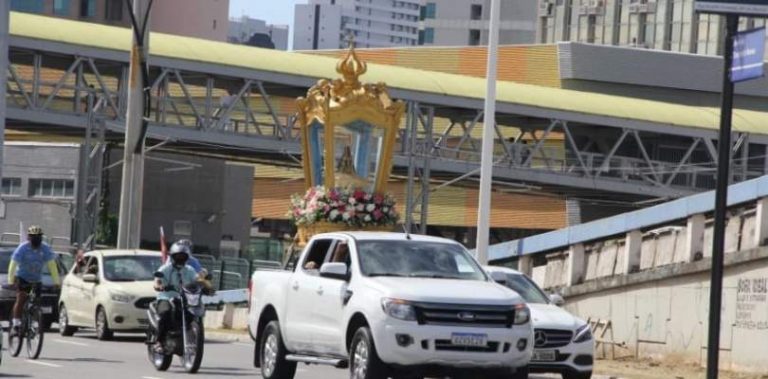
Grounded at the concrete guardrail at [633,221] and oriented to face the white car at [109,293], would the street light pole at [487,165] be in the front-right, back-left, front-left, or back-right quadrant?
front-right

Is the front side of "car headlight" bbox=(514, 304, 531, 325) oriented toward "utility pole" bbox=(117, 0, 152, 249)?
no

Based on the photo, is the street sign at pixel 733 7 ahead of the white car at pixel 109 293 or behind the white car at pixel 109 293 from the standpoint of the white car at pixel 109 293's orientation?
ahead

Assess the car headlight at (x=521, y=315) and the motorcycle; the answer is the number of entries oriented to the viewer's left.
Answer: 0

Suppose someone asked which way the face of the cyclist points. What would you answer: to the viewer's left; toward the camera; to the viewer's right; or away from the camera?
toward the camera

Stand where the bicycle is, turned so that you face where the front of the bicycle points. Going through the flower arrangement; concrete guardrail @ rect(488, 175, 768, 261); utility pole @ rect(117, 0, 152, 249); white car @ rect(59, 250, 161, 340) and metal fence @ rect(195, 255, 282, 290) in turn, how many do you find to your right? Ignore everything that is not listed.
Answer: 0

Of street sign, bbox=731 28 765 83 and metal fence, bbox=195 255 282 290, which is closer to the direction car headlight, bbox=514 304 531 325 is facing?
the street sign

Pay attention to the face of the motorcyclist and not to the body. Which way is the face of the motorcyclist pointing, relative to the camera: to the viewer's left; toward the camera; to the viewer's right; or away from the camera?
toward the camera

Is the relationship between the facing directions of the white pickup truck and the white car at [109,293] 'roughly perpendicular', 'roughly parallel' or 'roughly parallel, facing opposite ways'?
roughly parallel

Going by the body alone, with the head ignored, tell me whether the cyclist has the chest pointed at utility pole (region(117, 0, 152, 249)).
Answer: no

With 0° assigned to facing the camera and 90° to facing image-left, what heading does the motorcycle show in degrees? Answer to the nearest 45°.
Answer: approximately 315°

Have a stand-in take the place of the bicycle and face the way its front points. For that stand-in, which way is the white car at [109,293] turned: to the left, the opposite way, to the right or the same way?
the same way

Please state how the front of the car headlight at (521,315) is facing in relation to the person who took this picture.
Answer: facing the viewer and to the right of the viewer

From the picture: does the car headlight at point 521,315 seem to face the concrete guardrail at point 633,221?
no

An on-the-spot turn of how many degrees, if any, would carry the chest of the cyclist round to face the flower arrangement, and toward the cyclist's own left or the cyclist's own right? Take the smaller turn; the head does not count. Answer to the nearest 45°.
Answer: approximately 135° to the cyclist's own left
